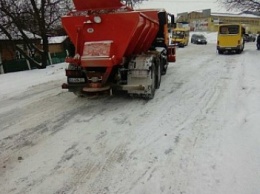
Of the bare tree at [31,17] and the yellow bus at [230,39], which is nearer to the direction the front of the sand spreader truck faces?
the yellow bus

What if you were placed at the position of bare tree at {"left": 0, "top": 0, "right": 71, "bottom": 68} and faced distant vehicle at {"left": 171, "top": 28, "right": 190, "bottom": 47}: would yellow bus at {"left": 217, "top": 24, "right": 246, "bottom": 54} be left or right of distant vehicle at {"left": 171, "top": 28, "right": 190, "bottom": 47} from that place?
right

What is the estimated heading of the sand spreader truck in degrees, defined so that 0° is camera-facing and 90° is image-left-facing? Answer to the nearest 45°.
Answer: approximately 225°
